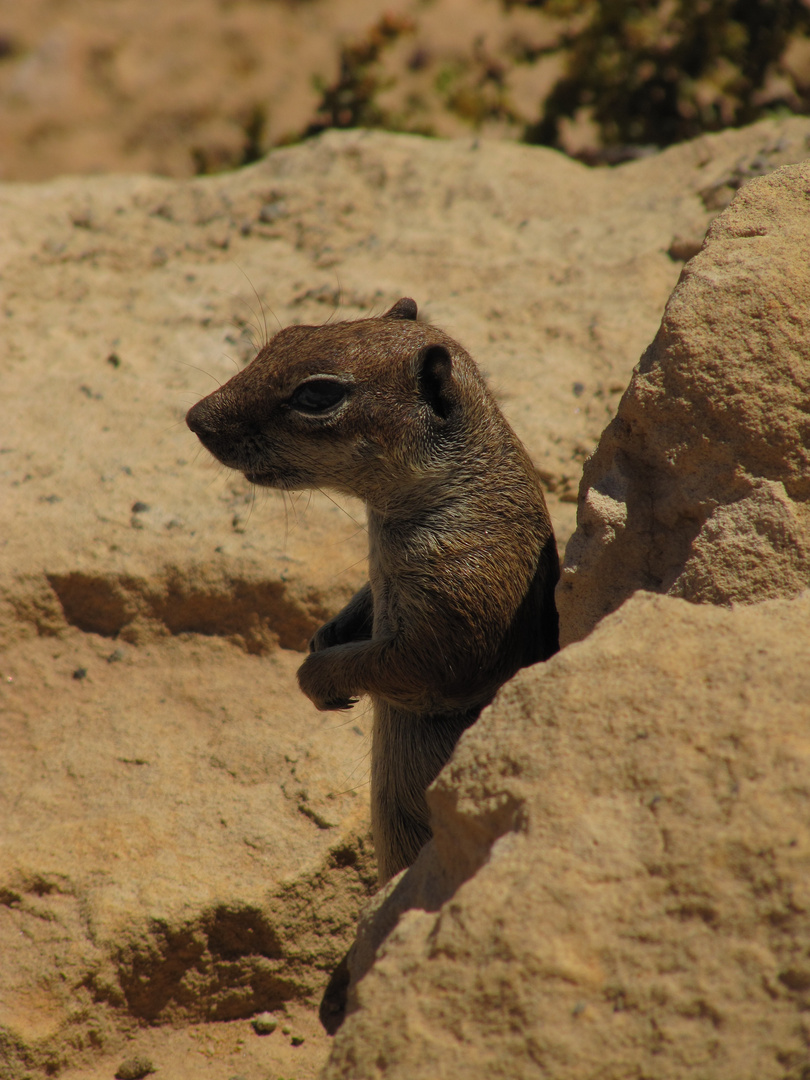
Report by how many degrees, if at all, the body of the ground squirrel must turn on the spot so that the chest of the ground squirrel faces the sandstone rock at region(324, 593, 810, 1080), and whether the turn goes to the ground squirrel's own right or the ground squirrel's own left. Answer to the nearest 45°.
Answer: approximately 90° to the ground squirrel's own left

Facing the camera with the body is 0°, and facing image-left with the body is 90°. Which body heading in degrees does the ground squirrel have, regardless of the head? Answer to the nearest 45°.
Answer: approximately 90°

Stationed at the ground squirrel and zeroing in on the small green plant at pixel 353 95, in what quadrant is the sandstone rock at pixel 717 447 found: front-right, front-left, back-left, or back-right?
back-right

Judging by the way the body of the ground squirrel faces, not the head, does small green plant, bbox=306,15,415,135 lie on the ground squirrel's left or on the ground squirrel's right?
on the ground squirrel's right

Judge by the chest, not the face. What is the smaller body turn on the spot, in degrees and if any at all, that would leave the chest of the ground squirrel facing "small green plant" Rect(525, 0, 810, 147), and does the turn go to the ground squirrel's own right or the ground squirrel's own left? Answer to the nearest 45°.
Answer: approximately 90° to the ground squirrel's own right

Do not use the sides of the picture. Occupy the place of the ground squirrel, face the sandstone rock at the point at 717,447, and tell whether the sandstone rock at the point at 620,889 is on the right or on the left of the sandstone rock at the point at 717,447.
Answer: right
